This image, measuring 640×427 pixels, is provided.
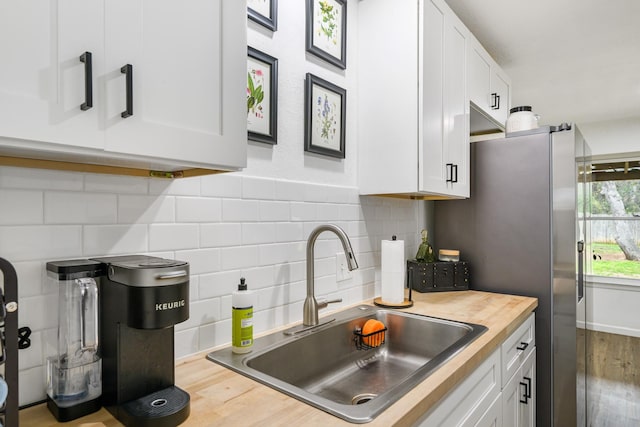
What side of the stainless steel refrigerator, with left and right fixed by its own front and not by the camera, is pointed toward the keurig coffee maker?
right

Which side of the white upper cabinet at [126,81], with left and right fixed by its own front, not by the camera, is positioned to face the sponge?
left

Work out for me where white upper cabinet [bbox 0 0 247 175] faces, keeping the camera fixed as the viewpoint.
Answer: facing the viewer and to the right of the viewer

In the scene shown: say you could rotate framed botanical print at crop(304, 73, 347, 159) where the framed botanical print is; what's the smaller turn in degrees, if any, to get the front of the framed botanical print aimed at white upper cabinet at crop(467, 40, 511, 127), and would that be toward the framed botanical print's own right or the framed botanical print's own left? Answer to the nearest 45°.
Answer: approximately 90° to the framed botanical print's own left

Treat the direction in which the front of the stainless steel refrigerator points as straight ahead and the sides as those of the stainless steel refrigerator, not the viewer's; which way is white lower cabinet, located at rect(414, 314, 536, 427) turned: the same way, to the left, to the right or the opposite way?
the same way

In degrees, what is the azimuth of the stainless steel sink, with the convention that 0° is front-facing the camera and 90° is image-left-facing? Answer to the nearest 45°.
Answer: approximately 315°

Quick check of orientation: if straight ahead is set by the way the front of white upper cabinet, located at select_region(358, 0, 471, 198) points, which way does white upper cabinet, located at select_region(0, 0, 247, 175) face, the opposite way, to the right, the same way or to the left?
the same way

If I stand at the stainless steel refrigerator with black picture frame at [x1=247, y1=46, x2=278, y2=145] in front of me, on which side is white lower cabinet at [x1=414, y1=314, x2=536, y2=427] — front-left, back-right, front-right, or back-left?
front-left

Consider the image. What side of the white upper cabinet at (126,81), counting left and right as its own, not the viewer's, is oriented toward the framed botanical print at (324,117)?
left

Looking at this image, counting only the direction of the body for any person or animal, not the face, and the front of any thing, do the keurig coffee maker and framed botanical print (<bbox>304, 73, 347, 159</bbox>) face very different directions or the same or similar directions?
same or similar directions

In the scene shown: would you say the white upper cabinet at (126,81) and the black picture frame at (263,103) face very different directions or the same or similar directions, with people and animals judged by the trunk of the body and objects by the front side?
same or similar directions

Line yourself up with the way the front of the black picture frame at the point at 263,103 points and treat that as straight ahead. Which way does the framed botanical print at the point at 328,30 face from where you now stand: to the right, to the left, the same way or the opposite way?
the same way
